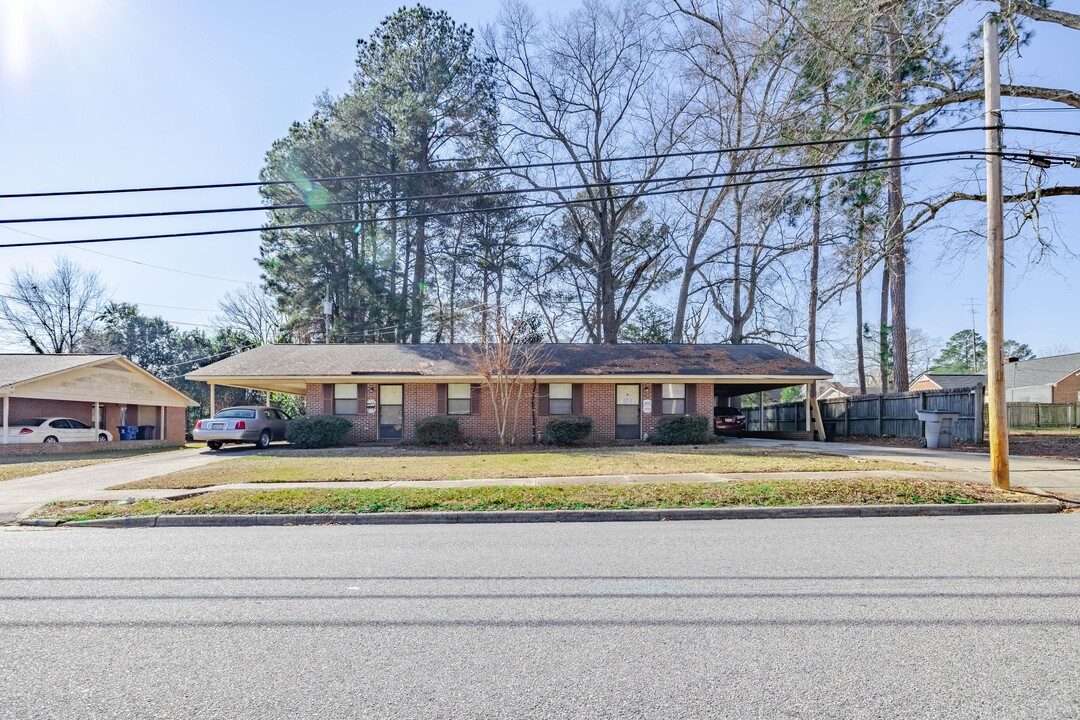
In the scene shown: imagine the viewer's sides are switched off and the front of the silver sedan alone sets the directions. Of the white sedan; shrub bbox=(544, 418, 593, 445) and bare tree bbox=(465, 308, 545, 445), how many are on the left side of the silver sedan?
1

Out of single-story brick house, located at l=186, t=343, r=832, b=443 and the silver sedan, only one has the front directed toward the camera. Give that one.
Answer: the single-story brick house

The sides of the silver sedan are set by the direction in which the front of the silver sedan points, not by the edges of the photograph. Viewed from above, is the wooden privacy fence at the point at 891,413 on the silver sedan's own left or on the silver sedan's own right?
on the silver sedan's own right

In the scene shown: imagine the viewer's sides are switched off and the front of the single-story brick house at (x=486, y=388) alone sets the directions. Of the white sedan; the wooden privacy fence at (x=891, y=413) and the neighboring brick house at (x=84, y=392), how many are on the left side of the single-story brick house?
1

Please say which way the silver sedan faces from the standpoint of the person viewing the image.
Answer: facing away from the viewer and to the right of the viewer

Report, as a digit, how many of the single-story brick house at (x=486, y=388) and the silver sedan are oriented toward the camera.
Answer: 1

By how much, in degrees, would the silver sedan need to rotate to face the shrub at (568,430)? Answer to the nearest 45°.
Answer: approximately 90° to its right

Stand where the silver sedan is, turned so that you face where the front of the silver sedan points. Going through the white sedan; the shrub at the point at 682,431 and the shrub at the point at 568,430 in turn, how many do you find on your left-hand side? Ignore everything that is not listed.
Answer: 1

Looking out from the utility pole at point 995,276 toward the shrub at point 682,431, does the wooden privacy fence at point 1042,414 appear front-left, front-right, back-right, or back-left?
front-right

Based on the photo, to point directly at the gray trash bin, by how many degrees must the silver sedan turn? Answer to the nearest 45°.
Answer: approximately 90° to its right

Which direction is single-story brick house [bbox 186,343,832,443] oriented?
toward the camera

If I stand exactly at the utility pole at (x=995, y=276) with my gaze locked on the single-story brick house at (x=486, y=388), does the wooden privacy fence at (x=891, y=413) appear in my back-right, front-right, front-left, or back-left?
front-right
